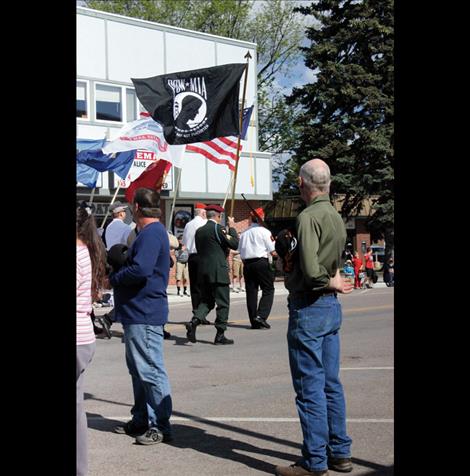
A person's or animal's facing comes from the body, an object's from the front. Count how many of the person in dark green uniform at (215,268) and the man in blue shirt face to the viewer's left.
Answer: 1

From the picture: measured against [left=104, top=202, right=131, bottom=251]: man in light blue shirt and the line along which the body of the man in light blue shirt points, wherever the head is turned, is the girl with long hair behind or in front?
behind

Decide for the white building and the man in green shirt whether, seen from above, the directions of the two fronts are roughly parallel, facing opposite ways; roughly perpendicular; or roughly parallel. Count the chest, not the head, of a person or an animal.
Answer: roughly parallel, facing opposite ways

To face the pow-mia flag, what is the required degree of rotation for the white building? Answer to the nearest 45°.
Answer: approximately 45° to its right

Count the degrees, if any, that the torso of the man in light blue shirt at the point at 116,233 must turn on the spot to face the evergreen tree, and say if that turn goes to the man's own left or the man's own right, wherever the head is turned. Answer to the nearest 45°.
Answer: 0° — they already face it

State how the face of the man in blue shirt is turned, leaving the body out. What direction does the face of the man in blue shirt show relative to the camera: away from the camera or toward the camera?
away from the camera

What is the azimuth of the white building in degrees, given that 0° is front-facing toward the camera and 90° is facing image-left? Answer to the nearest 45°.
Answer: approximately 315°

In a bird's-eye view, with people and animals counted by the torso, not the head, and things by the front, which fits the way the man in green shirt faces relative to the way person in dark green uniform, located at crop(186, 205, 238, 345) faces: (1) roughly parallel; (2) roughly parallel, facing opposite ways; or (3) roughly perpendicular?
roughly perpendicular

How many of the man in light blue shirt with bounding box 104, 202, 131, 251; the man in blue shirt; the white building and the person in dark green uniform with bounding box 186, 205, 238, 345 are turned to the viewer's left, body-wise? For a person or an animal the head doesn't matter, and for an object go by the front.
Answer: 1

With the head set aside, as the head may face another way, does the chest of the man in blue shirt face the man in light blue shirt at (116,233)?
no

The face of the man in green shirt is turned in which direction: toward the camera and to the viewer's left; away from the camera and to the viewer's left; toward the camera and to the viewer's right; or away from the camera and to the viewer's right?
away from the camera and to the viewer's left

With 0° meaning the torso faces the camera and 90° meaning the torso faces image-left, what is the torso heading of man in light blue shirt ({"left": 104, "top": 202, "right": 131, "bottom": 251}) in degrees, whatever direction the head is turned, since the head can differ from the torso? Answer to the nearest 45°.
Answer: approximately 225°
